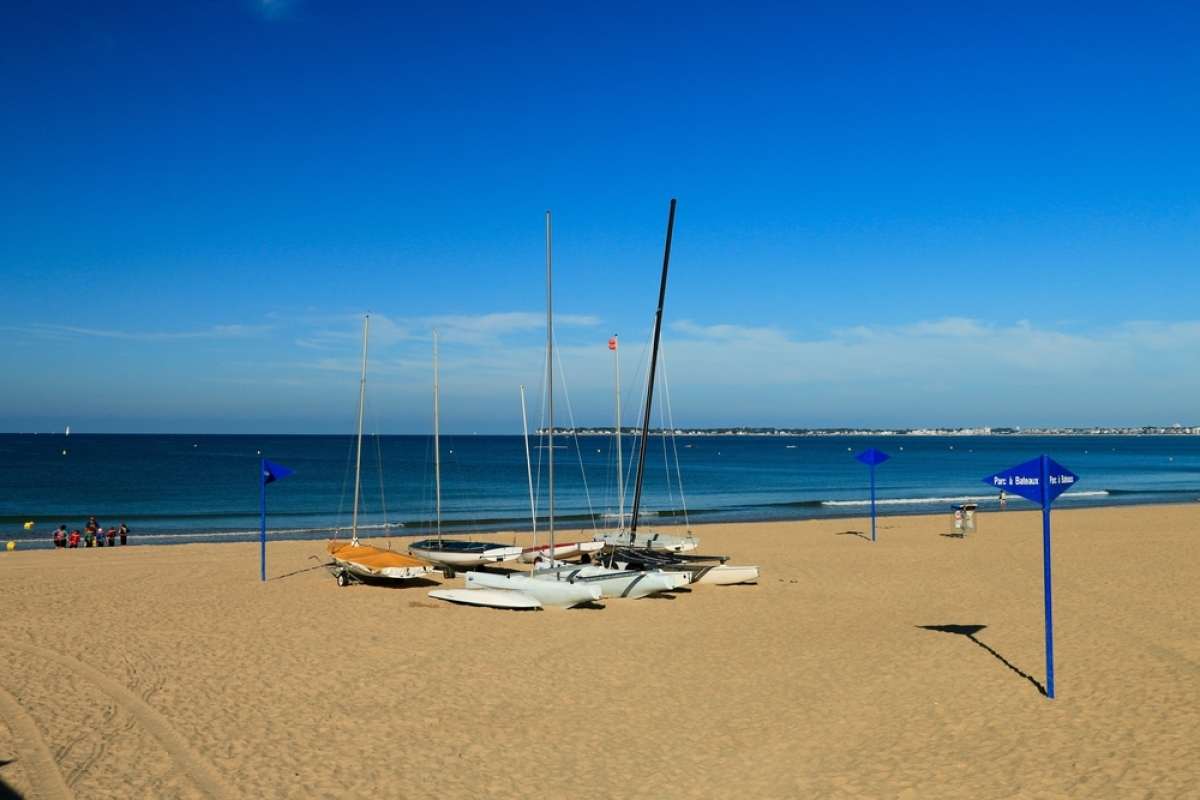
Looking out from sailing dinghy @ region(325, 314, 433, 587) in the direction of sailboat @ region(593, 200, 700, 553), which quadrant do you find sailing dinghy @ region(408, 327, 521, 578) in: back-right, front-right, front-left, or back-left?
front-left

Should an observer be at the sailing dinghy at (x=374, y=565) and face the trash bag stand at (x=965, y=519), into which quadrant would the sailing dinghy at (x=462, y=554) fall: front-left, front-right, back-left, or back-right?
front-left

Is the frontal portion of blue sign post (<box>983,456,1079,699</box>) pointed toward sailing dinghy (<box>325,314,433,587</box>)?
no

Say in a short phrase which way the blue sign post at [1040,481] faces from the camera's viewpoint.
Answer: facing the viewer

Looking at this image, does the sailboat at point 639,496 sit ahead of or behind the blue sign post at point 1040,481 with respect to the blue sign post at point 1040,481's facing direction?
behind

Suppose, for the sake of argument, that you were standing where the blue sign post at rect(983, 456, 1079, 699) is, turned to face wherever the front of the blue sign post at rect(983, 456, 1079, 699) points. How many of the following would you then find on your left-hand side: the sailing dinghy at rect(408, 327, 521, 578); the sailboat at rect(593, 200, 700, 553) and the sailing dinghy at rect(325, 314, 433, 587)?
0

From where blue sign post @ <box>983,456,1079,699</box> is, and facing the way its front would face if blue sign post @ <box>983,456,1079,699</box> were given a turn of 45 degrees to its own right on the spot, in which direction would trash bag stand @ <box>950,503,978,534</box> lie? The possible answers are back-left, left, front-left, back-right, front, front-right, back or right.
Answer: back-right

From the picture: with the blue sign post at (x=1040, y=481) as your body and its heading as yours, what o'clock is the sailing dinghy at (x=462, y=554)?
The sailing dinghy is roughly at 4 o'clock from the blue sign post.
